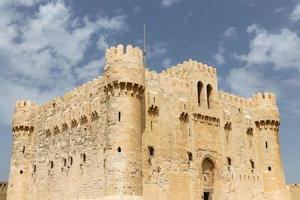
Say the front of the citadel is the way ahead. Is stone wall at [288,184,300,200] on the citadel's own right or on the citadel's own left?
on the citadel's own left

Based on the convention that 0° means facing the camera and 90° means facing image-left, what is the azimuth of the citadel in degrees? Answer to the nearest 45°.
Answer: approximately 315°
